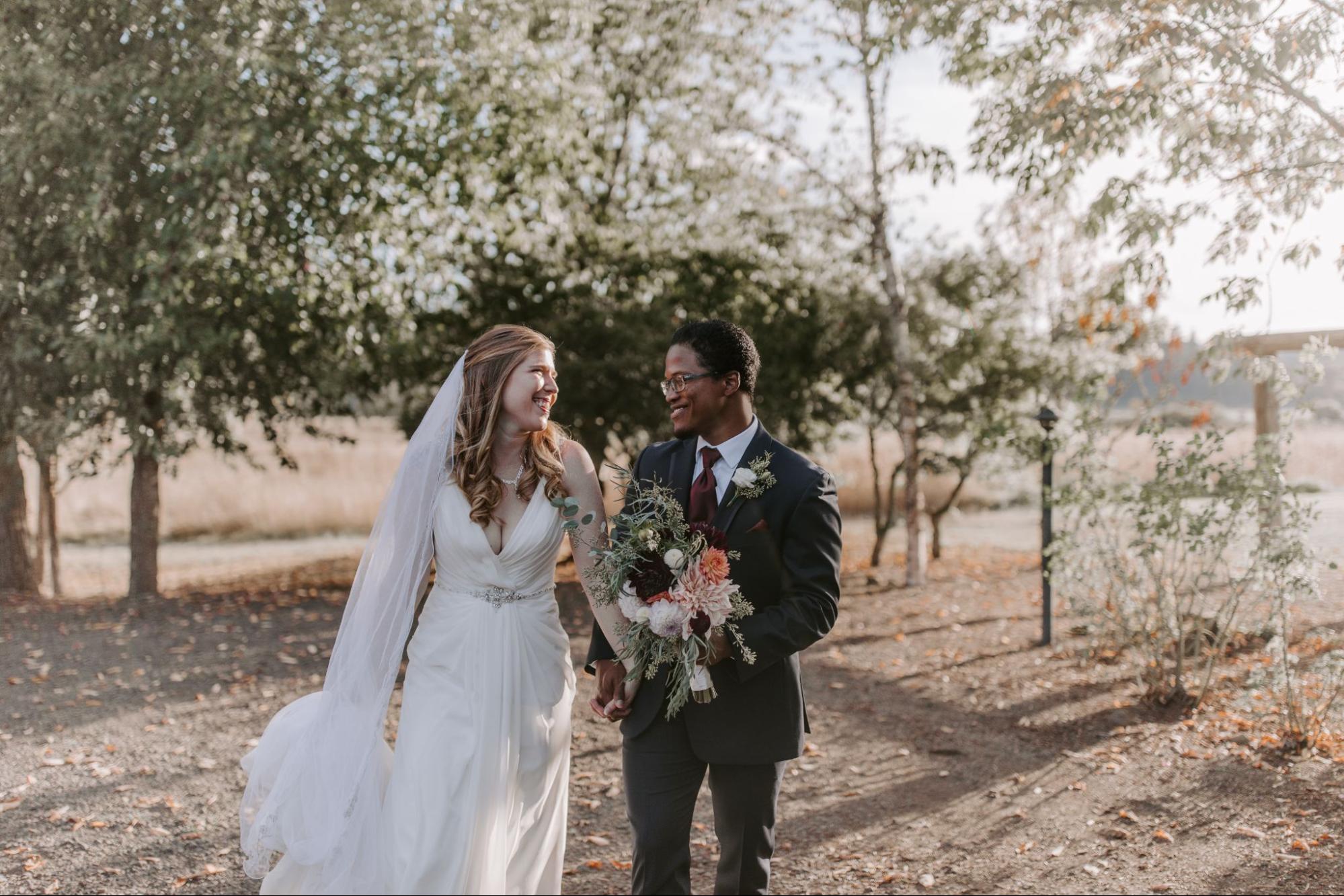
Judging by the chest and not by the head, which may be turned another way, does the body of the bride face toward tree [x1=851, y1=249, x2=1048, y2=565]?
no

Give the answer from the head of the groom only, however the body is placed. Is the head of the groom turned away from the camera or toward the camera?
toward the camera

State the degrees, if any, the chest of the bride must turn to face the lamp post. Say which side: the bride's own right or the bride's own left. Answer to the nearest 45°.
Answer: approximately 135° to the bride's own left

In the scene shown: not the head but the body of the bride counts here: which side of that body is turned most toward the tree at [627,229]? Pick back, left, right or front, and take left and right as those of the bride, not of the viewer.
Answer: back

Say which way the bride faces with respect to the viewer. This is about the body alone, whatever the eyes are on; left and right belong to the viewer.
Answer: facing the viewer

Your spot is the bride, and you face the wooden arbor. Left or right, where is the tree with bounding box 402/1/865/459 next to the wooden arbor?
left

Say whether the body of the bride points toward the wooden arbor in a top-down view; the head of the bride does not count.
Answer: no

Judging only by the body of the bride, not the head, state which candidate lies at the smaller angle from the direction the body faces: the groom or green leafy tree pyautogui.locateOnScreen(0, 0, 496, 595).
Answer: the groom

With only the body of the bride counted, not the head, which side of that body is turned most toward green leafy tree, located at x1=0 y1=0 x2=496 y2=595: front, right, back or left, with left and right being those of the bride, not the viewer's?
back

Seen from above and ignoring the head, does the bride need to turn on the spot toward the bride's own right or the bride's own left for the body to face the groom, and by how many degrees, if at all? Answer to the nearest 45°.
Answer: approximately 90° to the bride's own left

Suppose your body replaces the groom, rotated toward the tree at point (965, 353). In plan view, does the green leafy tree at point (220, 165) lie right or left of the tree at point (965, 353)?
left

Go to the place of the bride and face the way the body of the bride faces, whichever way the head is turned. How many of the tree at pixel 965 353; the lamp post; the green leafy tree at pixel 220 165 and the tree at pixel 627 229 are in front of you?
0

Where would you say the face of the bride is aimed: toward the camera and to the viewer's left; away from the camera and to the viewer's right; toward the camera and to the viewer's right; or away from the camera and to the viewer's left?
toward the camera and to the viewer's right
